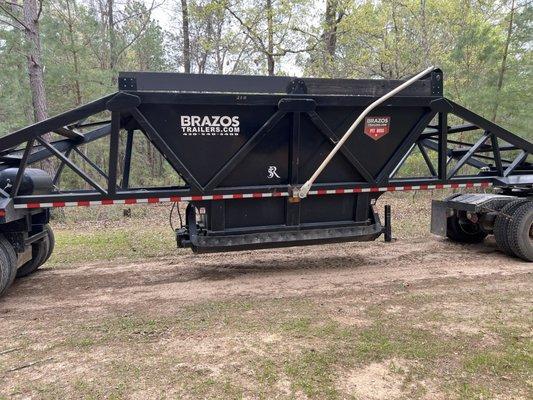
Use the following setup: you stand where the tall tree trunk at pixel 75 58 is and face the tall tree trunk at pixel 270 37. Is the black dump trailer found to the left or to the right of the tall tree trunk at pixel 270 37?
right

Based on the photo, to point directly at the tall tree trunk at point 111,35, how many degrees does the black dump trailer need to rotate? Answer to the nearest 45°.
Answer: approximately 135° to its left

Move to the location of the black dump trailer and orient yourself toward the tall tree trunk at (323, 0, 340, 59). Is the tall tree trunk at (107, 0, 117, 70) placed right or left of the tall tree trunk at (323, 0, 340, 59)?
left

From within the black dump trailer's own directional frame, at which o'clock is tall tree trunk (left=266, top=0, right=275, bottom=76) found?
The tall tree trunk is roughly at 9 o'clock from the black dump trailer.

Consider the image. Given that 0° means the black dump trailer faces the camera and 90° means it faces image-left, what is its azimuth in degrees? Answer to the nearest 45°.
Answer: approximately 270°

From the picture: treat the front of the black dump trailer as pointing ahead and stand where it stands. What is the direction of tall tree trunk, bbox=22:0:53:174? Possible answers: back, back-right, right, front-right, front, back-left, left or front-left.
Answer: back-left

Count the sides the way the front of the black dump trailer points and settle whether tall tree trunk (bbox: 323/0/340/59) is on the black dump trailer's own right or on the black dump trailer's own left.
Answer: on the black dump trailer's own left
